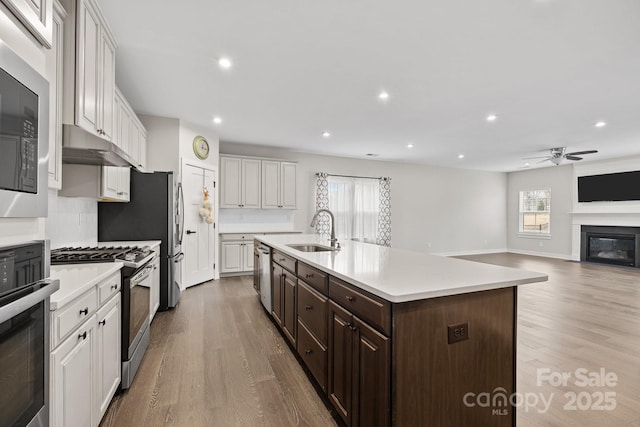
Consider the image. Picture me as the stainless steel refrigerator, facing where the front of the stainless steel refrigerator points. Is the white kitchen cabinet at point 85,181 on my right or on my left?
on my right

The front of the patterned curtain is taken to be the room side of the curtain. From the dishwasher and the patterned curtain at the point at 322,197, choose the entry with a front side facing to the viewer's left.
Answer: the dishwasher

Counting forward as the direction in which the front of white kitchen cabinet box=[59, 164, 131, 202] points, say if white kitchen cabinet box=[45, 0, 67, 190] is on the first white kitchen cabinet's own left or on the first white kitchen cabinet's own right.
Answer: on the first white kitchen cabinet's own right

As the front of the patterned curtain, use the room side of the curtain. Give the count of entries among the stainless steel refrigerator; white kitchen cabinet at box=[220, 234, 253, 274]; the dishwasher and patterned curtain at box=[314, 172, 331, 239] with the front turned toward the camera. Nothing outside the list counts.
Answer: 2

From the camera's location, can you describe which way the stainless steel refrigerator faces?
facing to the right of the viewer

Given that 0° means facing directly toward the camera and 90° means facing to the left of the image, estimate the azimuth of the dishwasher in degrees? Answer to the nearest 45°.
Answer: approximately 90°

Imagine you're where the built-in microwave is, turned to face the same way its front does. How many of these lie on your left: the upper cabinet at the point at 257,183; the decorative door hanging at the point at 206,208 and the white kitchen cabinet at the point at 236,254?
3

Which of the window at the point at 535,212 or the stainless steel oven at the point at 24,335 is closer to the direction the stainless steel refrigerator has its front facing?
the window

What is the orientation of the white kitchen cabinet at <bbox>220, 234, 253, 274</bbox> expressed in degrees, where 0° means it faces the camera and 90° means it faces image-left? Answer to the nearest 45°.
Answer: approximately 0°

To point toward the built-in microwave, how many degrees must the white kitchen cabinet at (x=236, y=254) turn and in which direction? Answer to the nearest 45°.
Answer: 0° — it already faces it

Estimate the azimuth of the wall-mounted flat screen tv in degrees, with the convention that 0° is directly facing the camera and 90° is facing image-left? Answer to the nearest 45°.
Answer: approximately 45°

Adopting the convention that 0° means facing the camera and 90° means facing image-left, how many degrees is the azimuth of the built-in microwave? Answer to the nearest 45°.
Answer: approximately 315°
